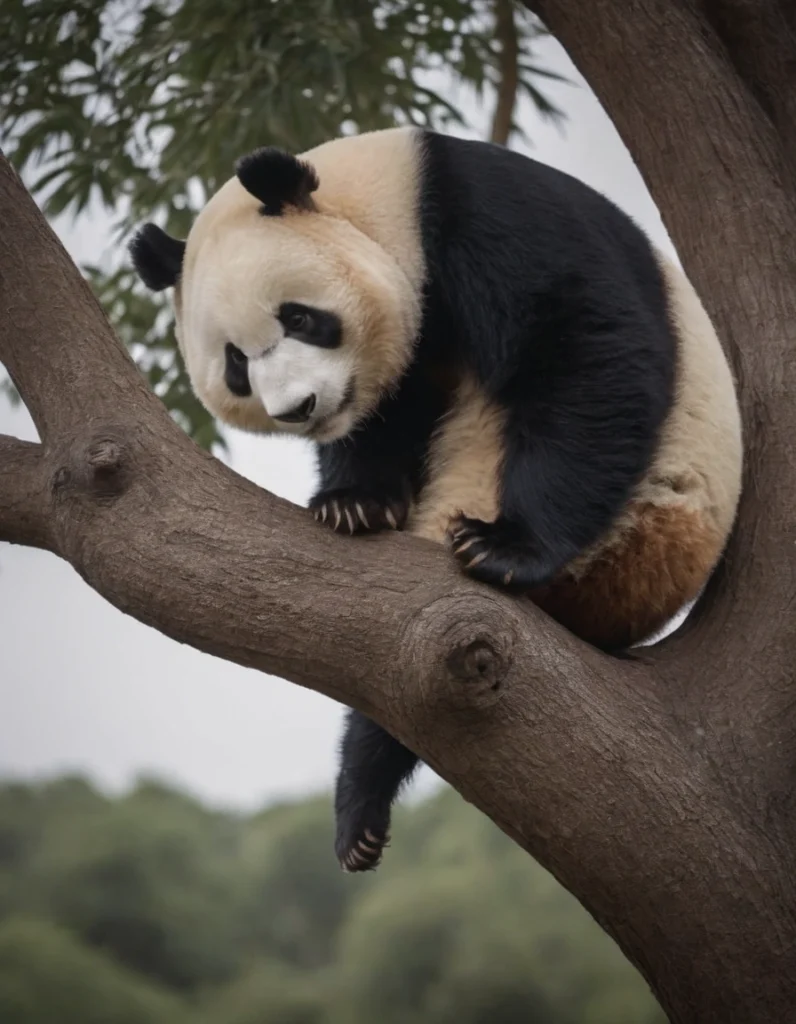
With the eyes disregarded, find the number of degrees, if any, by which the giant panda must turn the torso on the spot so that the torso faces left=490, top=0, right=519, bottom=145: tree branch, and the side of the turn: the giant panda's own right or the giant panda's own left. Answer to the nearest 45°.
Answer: approximately 135° to the giant panda's own right

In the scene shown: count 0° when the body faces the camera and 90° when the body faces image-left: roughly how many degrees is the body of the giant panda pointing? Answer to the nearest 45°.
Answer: approximately 45°
